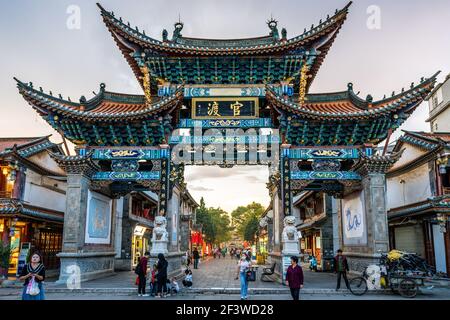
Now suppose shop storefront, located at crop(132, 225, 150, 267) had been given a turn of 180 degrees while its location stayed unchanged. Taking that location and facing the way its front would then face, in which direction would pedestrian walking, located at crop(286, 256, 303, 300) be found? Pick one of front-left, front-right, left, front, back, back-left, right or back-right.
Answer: left

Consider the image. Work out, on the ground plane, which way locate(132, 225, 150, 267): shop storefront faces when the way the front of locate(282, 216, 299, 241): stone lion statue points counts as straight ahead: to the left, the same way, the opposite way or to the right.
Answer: to the left

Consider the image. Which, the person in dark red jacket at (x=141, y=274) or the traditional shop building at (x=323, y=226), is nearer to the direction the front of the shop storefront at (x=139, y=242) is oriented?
the traditional shop building

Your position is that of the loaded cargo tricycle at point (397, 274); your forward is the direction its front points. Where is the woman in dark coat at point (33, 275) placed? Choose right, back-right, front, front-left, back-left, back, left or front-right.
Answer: front-left

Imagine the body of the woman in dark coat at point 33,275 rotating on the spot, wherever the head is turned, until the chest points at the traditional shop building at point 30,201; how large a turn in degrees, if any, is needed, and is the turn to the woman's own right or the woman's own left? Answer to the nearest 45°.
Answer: approximately 180°

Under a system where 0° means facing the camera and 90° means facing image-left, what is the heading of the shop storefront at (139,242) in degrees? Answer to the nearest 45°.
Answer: approximately 270°

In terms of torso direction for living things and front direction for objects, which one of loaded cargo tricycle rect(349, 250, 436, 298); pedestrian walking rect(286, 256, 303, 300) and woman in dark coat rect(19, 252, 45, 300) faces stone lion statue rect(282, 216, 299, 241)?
the loaded cargo tricycle

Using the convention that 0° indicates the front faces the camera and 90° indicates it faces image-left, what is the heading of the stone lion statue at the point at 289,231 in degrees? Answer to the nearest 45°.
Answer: approximately 0°

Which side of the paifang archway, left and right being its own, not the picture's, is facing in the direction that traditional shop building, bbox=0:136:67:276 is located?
right

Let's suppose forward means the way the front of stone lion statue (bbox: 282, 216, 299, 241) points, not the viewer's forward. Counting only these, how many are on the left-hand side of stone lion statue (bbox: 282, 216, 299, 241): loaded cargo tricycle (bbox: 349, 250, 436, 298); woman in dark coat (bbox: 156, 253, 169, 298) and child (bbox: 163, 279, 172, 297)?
1

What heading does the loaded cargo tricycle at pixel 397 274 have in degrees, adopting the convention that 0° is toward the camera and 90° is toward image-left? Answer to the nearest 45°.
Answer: approximately 90°

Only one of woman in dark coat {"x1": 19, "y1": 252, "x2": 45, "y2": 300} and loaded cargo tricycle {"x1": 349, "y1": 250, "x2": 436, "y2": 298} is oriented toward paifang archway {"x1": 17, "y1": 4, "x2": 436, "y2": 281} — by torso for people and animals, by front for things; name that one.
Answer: the loaded cargo tricycle
